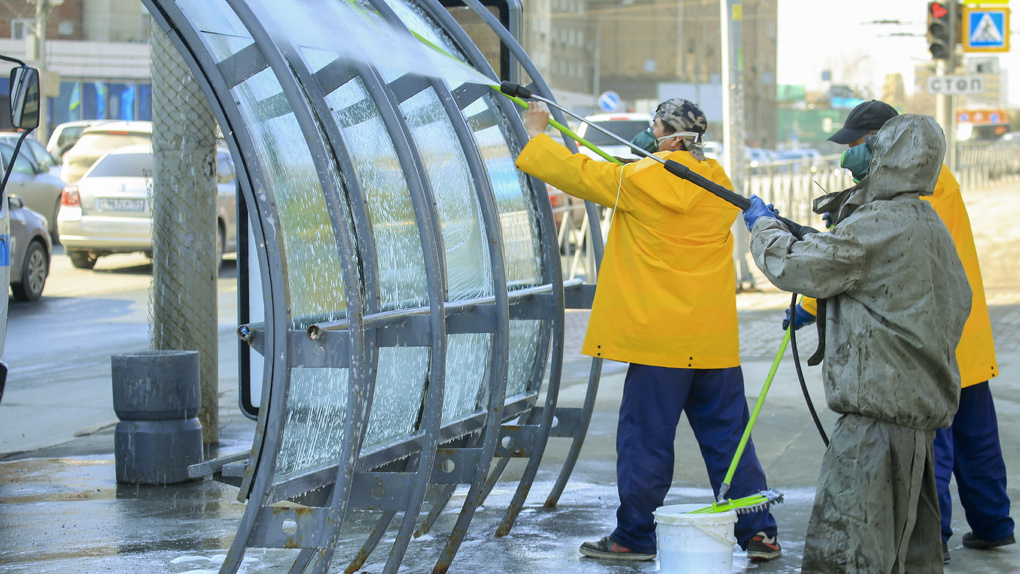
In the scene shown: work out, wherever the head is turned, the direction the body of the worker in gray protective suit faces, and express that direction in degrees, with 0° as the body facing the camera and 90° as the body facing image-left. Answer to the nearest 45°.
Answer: approximately 135°

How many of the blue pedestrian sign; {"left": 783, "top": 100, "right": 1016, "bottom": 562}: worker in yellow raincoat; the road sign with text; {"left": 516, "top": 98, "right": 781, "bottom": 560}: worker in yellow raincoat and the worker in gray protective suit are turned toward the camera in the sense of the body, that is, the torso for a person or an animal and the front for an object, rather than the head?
2

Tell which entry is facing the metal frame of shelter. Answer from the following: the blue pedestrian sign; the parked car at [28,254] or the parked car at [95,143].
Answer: the blue pedestrian sign

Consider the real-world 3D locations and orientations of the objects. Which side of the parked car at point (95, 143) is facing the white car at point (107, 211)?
back

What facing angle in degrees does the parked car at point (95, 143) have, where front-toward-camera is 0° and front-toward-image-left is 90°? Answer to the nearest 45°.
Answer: approximately 180°

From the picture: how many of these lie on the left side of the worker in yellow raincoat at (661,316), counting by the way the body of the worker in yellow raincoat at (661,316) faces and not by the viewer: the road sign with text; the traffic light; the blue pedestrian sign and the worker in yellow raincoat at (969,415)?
0

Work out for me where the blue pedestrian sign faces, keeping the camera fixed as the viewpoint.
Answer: facing the viewer

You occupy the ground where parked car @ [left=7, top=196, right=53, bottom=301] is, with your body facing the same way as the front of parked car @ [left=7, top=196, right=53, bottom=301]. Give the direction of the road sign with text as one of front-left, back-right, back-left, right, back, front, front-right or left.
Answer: front-right

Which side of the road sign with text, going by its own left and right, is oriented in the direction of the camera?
front

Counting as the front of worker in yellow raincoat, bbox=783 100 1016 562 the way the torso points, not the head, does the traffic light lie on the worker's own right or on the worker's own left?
on the worker's own right

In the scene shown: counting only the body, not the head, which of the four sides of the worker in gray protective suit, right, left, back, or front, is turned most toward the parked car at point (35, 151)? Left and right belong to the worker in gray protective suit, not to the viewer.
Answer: front

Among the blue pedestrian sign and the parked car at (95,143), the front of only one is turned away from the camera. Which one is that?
the parked car

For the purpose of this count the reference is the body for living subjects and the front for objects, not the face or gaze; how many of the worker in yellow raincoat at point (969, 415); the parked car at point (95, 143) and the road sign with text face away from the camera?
1

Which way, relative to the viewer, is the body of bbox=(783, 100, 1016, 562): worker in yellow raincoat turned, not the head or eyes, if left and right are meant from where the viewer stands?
facing to the left of the viewer

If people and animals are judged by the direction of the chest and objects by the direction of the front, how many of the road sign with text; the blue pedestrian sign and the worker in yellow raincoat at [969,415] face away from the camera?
0

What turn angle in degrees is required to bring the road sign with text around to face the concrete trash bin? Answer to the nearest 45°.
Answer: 0° — it already faces it

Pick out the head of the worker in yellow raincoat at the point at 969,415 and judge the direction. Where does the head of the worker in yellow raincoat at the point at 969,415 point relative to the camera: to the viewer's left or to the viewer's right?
to the viewer's left

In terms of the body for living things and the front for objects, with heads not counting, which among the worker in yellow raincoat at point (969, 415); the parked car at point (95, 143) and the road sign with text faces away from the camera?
the parked car
